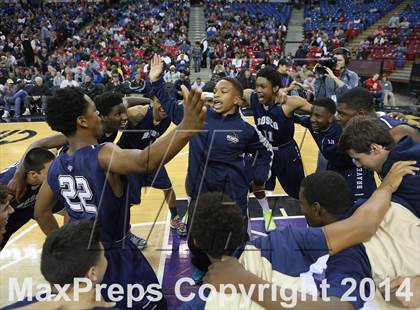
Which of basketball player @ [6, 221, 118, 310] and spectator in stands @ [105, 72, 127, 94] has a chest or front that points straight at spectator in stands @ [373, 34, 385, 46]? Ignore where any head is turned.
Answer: the basketball player

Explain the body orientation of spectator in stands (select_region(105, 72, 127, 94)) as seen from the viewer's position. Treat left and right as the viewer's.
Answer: facing the viewer

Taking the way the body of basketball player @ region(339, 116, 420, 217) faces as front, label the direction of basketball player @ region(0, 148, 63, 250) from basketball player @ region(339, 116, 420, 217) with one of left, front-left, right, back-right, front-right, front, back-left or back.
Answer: front

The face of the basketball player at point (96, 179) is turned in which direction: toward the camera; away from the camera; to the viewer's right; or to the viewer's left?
to the viewer's right

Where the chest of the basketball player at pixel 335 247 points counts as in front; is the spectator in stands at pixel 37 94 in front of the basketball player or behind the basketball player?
in front

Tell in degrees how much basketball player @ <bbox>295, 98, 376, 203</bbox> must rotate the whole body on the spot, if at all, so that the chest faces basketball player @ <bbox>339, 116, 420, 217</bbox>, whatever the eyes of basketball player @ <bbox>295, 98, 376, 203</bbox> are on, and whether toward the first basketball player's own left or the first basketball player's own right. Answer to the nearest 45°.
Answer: approximately 45° to the first basketball player's own left

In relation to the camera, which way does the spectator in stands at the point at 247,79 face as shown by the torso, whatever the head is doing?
toward the camera

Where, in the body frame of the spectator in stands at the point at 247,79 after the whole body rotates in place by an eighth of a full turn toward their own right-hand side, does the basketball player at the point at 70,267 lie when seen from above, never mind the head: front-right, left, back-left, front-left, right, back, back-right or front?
front-left

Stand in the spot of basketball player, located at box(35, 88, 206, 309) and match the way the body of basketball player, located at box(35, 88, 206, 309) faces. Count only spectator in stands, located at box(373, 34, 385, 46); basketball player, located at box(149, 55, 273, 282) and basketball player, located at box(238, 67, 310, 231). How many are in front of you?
3

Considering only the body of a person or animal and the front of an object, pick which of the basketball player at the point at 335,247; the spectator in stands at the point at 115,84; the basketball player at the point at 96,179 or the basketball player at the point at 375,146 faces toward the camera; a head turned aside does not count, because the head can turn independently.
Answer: the spectator in stands

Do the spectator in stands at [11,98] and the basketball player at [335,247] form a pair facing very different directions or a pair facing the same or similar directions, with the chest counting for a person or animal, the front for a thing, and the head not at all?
very different directions

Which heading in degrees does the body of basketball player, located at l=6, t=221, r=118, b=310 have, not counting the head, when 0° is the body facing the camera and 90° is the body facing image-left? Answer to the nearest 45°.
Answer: approximately 225°

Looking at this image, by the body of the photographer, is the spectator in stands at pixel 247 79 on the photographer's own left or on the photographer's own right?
on the photographer's own right

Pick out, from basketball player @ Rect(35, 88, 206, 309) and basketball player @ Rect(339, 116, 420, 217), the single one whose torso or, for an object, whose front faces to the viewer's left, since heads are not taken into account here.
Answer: basketball player @ Rect(339, 116, 420, 217)

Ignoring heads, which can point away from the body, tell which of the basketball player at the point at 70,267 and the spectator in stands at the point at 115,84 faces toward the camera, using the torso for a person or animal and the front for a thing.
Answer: the spectator in stands

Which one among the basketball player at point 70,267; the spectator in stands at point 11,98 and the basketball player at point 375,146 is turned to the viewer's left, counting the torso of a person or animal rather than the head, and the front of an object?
the basketball player at point 375,146

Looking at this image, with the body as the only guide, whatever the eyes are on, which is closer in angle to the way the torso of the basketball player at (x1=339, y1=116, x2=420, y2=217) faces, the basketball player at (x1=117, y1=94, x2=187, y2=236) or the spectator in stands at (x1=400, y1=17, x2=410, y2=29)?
the basketball player

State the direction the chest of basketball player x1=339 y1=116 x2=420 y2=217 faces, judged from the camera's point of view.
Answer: to the viewer's left

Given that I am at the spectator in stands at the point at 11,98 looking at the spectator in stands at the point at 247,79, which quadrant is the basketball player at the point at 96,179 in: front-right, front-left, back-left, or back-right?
front-right
